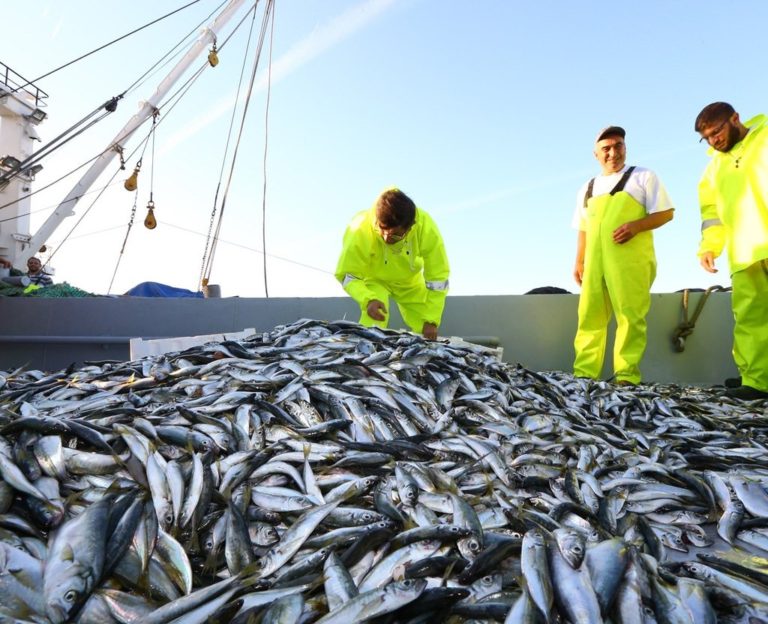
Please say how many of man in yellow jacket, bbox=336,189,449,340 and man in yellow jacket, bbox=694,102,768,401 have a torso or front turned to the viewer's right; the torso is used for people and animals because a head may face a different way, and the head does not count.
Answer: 0

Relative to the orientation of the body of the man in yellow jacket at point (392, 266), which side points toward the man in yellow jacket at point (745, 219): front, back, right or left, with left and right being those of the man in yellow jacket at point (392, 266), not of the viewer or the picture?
left

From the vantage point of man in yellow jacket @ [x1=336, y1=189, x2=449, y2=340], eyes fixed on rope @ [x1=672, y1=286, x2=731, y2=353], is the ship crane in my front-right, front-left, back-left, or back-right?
back-left

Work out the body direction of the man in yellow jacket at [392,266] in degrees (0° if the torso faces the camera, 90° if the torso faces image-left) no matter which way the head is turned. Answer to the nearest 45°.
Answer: approximately 0°

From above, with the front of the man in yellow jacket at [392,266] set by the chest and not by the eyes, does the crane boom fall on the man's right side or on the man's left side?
on the man's right side

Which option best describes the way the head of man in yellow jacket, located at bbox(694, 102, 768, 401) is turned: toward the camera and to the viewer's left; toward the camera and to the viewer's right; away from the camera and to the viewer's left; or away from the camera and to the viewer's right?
toward the camera and to the viewer's left
